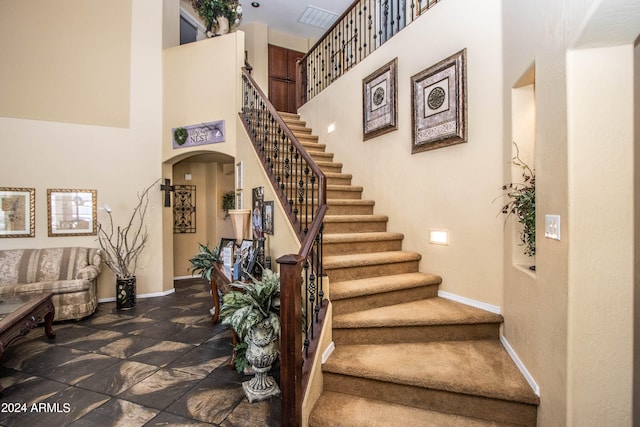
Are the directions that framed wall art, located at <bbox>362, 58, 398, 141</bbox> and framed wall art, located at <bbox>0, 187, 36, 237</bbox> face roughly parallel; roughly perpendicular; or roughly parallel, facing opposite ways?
roughly perpendicular

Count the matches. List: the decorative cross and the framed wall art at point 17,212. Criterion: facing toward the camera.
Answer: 2

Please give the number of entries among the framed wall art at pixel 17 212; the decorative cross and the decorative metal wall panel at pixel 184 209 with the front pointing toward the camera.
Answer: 3

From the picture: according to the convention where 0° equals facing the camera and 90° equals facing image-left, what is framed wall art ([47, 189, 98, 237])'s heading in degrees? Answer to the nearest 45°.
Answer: approximately 0°

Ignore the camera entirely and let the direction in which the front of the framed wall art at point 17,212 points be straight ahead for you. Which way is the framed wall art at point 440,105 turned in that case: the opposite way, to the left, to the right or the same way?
to the right

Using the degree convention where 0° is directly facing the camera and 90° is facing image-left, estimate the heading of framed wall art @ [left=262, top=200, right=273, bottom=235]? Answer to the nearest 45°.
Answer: approximately 45°

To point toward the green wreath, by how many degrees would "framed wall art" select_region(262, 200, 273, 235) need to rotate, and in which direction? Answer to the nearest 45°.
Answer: approximately 90° to its right

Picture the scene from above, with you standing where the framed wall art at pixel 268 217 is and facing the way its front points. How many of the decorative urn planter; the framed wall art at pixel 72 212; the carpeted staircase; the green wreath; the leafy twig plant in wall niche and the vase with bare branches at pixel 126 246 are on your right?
3

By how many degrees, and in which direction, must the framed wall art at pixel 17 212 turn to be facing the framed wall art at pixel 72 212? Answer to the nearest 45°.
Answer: approximately 90° to its left

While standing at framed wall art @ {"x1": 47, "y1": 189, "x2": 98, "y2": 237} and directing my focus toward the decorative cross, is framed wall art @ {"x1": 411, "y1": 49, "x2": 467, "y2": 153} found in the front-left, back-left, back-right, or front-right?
front-right

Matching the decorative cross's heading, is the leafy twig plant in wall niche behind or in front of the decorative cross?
in front

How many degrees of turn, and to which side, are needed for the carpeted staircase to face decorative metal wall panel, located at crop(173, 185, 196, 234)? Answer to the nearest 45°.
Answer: approximately 135° to its right

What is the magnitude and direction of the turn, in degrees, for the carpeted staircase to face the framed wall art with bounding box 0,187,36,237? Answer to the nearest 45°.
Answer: approximately 90° to its right

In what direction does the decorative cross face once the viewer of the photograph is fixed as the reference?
facing the viewer

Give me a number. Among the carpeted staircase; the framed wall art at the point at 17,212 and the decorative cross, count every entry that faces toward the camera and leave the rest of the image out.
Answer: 3

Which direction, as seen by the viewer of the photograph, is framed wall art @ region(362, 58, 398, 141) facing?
facing the viewer and to the left of the viewer
